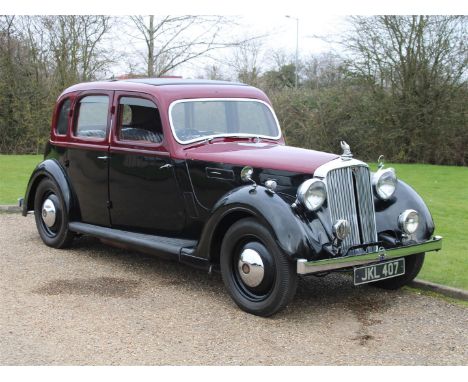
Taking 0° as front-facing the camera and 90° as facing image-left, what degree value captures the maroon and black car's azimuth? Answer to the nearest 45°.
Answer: approximately 315°

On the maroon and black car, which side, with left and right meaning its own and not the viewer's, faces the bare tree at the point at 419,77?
left

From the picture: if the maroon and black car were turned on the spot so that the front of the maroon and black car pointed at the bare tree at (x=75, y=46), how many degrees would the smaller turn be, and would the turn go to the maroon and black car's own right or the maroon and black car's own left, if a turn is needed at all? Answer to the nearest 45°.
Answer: approximately 135° to the maroon and black car's own left
